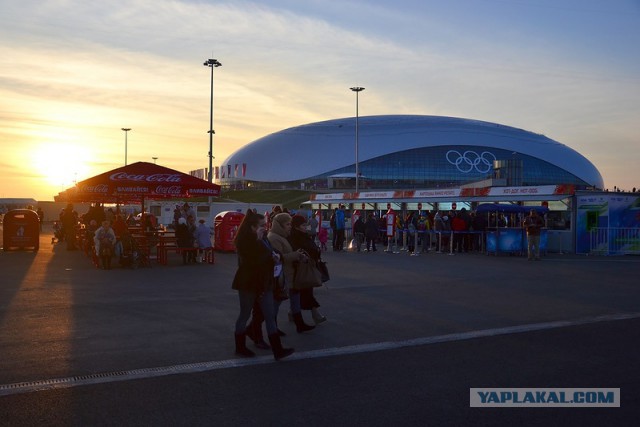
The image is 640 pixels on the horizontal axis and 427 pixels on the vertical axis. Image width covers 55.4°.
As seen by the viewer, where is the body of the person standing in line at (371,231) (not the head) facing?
away from the camera

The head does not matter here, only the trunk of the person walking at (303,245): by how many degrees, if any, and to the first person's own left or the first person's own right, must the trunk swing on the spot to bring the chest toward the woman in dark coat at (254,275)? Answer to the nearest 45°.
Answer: approximately 90° to the first person's own right

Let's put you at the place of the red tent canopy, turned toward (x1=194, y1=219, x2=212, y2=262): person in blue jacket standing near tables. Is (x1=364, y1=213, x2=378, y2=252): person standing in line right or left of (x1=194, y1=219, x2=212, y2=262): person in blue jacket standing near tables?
left

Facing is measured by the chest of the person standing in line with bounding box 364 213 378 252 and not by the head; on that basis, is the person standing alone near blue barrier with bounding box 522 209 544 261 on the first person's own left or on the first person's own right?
on the first person's own right

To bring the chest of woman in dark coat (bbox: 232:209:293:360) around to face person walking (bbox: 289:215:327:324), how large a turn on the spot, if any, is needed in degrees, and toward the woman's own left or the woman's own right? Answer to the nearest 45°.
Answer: approximately 90° to the woman's own left

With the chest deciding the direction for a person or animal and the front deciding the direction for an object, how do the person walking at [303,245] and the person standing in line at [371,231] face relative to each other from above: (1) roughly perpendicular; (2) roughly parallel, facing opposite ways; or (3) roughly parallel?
roughly perpendicular
